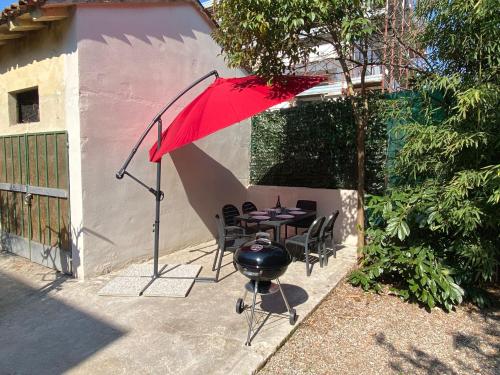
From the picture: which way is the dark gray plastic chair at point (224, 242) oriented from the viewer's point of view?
to the viewer's right

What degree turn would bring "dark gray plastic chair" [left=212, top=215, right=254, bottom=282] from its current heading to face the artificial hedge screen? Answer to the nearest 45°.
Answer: approximately 45° to its left

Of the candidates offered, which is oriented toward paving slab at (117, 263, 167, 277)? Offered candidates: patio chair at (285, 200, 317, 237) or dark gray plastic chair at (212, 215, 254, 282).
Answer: the patio chair

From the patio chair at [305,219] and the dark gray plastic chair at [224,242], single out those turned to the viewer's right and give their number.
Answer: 1

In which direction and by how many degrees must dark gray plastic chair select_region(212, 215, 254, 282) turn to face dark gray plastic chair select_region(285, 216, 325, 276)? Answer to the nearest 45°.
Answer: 0° — it already faces it

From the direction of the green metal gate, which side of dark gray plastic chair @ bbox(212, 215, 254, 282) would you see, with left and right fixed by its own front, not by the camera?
back

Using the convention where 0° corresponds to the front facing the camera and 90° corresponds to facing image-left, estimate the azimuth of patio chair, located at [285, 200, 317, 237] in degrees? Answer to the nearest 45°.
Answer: approximately 45°

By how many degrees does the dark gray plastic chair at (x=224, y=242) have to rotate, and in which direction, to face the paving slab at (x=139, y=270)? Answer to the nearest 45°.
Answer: approximately 180°

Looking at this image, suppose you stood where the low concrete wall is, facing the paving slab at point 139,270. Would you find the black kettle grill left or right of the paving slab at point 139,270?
left
